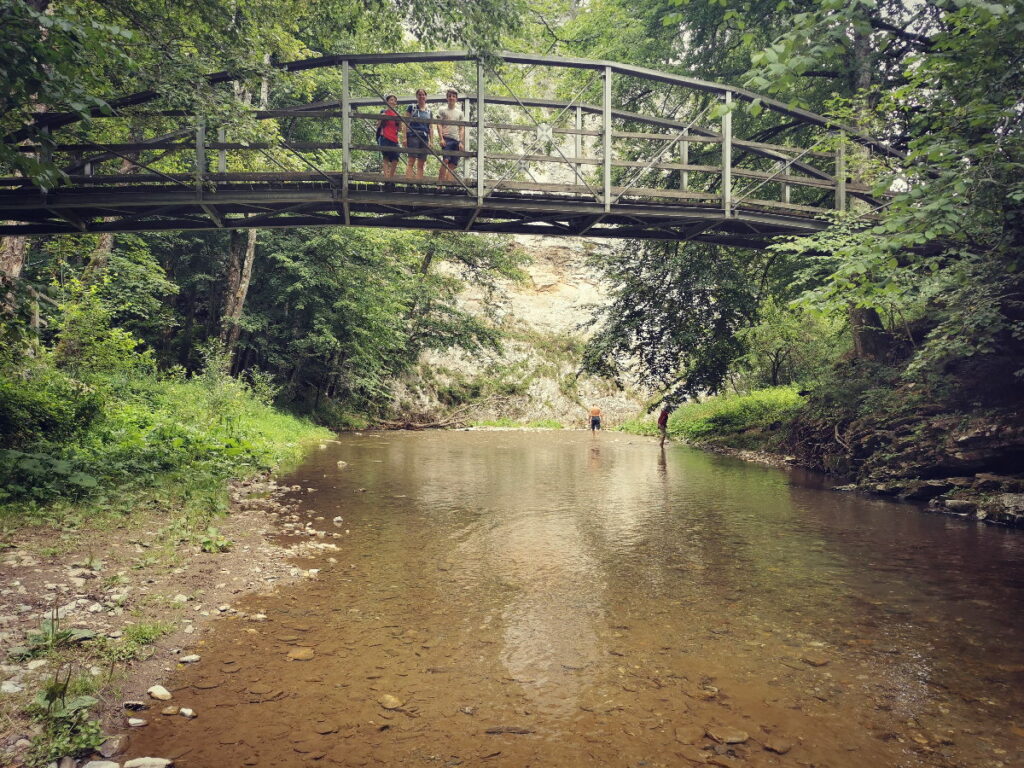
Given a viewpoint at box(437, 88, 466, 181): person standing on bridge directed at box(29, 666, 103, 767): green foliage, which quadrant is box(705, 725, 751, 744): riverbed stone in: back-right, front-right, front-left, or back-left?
front-left

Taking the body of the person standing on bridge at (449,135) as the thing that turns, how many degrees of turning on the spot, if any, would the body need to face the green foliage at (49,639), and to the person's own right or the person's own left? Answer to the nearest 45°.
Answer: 0° — they already face it

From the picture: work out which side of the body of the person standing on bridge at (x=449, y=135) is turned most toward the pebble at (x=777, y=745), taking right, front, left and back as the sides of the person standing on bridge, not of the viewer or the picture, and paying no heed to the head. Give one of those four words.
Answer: front

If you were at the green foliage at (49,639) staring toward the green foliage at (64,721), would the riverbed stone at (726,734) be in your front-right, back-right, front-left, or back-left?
front-left

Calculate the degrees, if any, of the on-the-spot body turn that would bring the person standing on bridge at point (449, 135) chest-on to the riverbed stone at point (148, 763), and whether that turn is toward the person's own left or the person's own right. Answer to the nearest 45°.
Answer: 0° — they already face it

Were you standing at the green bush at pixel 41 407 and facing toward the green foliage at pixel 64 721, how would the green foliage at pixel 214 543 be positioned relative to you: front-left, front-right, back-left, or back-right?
front-left

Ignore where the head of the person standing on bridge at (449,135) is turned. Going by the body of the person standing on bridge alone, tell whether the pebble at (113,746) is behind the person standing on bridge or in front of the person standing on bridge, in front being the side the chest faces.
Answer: in front

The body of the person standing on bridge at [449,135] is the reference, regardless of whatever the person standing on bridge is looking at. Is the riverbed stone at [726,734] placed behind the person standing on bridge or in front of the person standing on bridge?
in front

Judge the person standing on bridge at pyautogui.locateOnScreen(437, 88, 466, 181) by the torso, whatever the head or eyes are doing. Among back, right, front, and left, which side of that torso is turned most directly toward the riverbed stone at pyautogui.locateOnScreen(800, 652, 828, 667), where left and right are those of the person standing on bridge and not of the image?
front

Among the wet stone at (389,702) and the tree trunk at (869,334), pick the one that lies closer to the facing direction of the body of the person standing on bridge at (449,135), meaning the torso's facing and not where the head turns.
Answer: the wet stone

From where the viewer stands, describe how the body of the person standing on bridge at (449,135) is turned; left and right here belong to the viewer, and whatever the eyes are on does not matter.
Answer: facing the viewer

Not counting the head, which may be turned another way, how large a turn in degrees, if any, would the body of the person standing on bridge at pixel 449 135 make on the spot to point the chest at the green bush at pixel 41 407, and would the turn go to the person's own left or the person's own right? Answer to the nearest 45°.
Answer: approximately 45° to the person's own right
